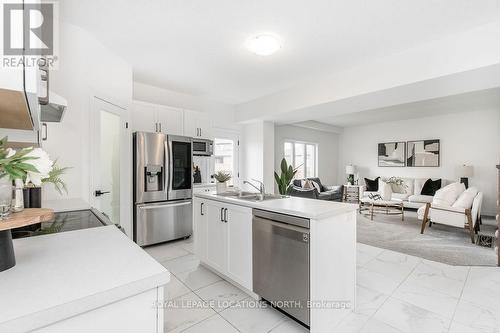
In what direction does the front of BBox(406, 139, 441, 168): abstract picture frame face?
toward the camera

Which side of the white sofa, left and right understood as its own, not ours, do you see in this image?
front

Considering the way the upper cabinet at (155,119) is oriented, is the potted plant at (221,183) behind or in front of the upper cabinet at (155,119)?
in front

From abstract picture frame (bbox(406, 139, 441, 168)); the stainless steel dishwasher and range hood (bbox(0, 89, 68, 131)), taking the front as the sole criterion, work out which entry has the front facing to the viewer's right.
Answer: the range hood

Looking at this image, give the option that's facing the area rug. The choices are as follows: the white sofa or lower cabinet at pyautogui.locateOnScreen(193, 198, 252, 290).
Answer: the white sofa

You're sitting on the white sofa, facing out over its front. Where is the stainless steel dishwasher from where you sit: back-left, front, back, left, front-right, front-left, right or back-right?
front

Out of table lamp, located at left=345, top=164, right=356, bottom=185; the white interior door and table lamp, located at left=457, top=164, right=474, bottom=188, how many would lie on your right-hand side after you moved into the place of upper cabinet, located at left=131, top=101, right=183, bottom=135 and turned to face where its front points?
1

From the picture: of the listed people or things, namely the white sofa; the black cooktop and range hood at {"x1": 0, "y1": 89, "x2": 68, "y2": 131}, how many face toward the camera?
1

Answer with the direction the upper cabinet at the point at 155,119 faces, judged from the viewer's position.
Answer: facing the viewer and to the right of the viewer

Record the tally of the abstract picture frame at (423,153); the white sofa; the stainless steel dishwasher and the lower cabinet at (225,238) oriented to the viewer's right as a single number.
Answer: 0

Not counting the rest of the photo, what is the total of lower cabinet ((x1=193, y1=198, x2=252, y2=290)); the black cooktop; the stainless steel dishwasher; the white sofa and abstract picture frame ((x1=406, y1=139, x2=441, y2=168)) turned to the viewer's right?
1

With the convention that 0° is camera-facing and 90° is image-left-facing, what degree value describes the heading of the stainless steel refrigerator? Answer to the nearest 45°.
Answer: approximately 315°

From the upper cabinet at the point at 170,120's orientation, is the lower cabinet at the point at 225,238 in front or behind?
in front

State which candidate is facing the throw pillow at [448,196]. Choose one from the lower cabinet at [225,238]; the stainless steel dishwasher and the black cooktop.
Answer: the black cooktop

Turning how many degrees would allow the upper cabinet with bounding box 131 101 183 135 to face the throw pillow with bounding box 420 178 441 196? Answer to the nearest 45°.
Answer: approximately 45° to its left

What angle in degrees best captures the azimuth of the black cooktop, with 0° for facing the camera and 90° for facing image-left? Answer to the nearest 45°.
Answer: approximately 270°

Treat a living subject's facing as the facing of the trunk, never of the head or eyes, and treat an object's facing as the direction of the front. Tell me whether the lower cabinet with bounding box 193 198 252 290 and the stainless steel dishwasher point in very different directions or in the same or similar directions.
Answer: same or similar directions

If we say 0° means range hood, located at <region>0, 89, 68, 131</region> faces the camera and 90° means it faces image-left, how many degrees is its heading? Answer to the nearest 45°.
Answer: approximately 270°

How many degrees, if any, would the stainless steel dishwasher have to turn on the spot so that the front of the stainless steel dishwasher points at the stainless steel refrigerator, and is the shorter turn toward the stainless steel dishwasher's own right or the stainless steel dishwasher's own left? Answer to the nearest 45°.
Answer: approximately 90° to the stainless steel dishwasher's own right
